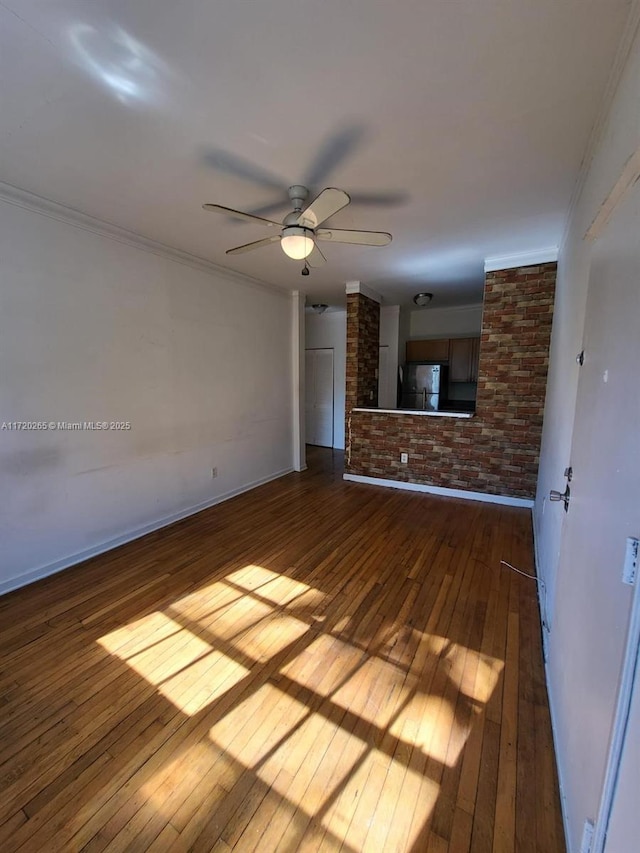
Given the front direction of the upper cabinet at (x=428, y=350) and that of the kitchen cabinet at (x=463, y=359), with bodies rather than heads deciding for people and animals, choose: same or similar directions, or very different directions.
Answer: same or similar directions

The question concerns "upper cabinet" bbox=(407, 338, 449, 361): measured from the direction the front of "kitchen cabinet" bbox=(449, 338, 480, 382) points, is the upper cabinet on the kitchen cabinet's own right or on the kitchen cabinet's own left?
on the kitchen cabinet's own right

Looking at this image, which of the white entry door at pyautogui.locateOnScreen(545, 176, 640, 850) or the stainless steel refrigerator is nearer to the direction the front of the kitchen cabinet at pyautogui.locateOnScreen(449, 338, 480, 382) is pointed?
the white entry door

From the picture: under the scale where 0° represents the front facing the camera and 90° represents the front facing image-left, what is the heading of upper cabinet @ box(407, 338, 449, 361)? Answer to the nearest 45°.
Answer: approximately 0°

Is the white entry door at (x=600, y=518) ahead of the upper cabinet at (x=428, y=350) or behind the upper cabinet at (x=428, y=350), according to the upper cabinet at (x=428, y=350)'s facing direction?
ahead

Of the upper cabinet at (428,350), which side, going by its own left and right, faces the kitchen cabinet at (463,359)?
left

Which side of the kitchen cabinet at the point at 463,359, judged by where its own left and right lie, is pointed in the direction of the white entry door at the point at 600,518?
front

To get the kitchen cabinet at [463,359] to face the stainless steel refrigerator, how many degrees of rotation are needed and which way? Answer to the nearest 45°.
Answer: approximately 90° to its right

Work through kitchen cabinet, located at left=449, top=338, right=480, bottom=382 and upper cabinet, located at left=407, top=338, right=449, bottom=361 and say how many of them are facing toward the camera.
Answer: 2

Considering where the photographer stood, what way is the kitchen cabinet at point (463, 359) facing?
facing the viewer
